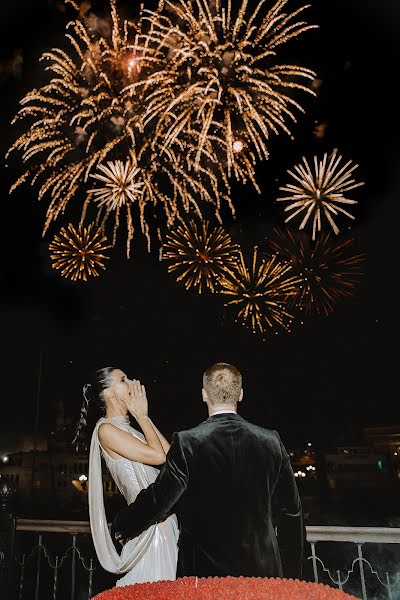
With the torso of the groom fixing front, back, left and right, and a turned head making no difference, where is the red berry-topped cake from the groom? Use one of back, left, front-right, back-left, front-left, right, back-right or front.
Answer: back

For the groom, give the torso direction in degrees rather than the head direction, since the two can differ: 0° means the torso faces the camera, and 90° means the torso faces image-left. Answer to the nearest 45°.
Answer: approximately 180°

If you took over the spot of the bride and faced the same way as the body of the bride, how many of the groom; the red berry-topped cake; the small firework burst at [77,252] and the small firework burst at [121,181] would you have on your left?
2

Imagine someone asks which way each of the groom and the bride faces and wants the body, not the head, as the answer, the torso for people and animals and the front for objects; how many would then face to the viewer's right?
1

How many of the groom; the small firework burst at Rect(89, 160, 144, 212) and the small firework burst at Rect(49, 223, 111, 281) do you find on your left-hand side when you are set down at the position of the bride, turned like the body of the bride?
2

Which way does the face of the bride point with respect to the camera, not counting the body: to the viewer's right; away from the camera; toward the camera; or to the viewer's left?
to the viewer's right

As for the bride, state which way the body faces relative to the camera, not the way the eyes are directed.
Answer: to the viewer's right

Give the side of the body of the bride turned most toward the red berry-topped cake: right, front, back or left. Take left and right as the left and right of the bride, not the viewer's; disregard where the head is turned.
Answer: right

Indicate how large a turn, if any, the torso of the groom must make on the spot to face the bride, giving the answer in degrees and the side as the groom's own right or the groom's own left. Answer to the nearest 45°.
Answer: approximately 45° to the groom's own left

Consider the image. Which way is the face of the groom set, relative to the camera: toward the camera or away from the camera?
away from the camera

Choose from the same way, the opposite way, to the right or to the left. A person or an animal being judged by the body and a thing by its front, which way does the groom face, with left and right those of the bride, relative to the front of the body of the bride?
to the left

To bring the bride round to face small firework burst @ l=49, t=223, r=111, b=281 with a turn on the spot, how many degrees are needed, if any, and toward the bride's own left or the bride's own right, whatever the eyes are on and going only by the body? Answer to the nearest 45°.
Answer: approximately 90° to the bride's own left
